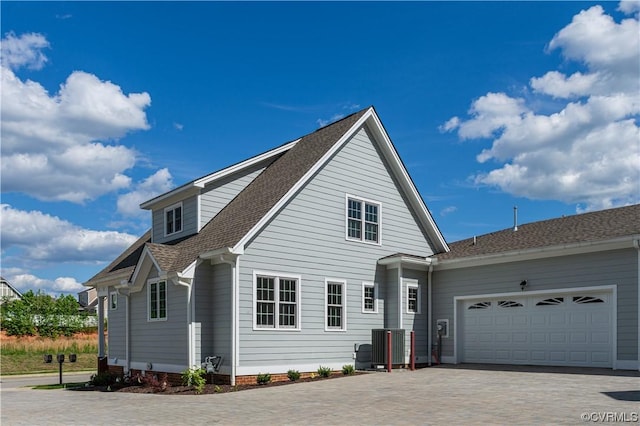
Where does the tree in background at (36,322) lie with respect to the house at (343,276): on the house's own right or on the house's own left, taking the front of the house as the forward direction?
on the house's own right

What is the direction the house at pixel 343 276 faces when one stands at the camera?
facing the viewer and to the left of the viewer
